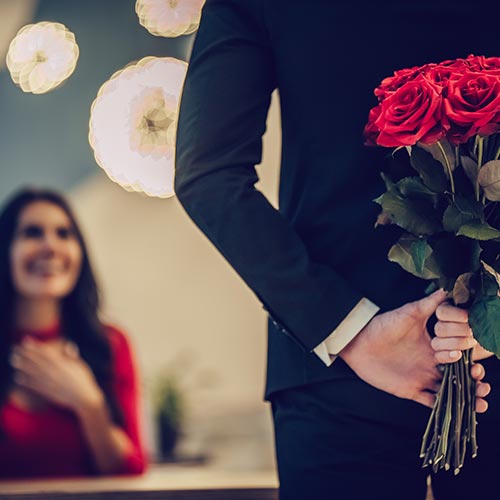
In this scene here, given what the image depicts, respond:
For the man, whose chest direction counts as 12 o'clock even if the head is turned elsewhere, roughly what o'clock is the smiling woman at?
The smiling woman is roughly at 11 o'clock from the man.

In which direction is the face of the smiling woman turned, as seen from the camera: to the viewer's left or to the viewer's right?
to the viewer's right

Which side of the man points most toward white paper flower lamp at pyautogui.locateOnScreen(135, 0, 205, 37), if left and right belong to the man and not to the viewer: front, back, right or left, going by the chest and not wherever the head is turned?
front

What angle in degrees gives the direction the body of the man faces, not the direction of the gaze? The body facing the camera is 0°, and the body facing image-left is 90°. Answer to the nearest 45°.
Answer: approximately 180°

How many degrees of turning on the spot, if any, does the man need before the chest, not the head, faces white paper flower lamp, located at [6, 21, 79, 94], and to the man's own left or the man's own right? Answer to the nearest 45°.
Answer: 0° — they already face it

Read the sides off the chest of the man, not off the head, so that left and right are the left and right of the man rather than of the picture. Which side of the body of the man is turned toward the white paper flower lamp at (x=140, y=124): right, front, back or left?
front
